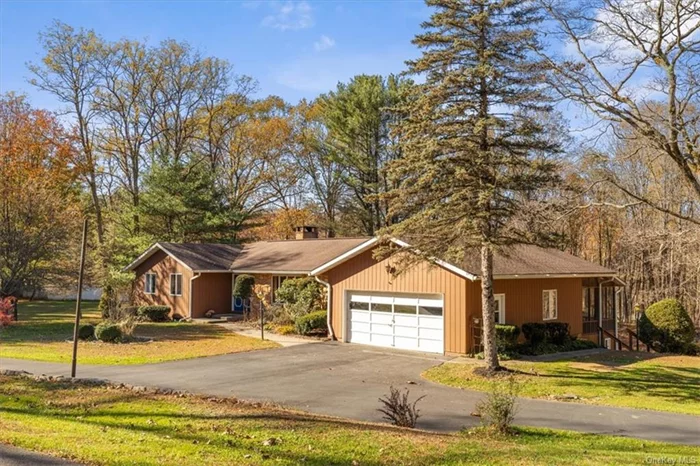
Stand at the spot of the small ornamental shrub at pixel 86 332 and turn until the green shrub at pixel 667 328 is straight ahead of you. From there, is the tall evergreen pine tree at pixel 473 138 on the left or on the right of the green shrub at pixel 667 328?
right

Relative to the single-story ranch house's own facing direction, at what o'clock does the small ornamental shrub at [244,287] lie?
The small ornamental shrub is roughly at 3 o'clock from the single-story ranch house.

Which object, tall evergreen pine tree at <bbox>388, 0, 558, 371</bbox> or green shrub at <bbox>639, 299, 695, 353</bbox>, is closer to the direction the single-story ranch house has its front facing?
the tall evergreen pine tree

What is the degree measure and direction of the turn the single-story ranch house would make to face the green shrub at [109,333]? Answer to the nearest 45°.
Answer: approximately 45° to its right

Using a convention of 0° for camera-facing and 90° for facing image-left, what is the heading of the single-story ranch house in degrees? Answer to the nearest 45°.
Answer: approximately 45°

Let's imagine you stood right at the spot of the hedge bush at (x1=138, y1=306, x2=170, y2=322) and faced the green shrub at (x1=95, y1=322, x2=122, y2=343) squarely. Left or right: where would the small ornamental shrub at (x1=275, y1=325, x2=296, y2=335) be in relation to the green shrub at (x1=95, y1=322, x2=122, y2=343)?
left

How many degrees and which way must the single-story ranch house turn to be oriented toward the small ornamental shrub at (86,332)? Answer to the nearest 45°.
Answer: approximately 45° to its right

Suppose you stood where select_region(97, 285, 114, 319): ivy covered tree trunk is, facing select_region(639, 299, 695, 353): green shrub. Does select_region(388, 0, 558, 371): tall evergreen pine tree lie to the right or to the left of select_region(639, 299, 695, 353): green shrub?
right
